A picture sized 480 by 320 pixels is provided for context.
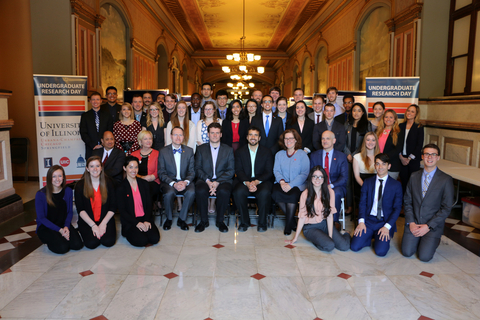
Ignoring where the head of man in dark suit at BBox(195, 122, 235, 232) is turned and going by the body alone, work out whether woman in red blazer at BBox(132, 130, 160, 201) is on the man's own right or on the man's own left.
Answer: on the man's own right

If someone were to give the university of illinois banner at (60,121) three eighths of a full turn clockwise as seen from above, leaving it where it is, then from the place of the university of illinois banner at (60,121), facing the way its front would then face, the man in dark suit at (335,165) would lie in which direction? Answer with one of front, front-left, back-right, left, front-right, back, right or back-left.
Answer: back

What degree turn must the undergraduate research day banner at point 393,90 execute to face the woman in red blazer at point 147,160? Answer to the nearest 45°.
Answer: approximately 45° to its right

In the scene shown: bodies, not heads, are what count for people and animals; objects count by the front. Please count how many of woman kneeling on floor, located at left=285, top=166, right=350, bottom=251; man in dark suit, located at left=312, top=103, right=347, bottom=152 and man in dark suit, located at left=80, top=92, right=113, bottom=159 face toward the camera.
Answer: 3

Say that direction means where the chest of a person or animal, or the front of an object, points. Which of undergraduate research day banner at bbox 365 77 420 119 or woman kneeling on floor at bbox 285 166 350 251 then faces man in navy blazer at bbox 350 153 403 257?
the undergraduate research day banner

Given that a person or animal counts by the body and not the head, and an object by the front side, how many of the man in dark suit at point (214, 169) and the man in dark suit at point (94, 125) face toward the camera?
2

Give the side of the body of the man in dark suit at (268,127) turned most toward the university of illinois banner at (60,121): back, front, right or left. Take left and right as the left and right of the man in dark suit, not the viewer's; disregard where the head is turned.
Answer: right

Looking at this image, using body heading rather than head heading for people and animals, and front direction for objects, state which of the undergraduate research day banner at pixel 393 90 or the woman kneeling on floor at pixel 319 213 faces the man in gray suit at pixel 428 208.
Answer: the undergraduate research day banner

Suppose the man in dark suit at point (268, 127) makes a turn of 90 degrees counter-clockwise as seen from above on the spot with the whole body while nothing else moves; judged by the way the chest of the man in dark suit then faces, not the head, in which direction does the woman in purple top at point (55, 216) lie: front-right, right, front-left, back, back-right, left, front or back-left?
back-right

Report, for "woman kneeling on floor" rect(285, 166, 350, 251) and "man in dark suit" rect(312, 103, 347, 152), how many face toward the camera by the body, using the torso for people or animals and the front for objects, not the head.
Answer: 2
